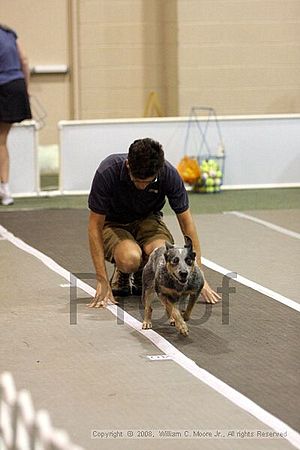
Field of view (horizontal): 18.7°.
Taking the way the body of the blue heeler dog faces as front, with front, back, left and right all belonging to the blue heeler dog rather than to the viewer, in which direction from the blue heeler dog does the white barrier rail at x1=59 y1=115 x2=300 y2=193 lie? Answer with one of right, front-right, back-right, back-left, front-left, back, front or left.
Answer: back-left

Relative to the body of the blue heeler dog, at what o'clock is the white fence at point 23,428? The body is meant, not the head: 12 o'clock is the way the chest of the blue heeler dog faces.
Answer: The white fence is roughly at 2 o'clock from the blue heeler dog.

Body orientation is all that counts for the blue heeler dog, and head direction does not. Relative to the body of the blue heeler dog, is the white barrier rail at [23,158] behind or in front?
behind

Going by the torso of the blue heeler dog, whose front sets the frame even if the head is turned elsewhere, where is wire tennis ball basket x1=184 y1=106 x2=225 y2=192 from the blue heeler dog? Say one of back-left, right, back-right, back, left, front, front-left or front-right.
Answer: back-left

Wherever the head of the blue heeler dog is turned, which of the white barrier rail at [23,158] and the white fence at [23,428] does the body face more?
the white fence

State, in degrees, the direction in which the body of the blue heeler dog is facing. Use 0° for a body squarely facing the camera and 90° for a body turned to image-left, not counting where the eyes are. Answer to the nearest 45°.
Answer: approximately 315°

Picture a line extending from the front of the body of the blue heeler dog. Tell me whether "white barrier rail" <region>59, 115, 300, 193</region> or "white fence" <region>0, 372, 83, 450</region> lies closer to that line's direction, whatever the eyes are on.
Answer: the white fence
